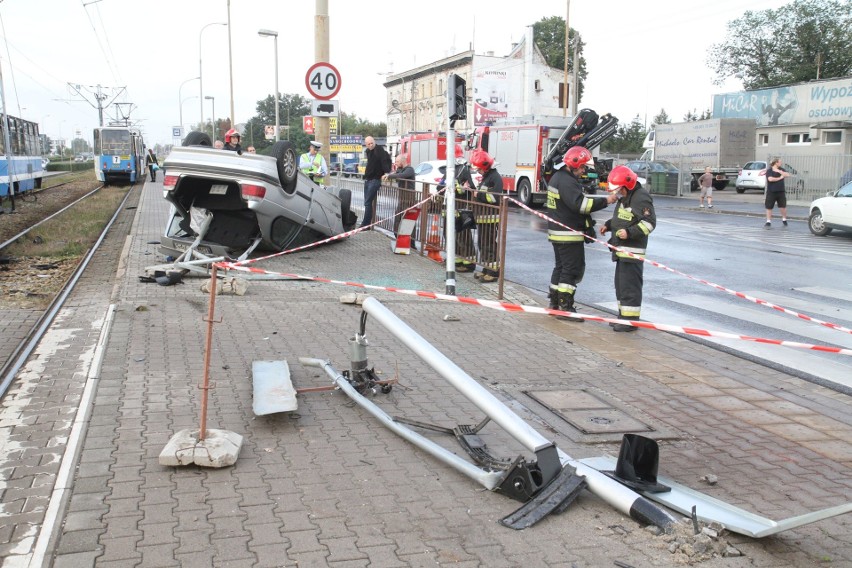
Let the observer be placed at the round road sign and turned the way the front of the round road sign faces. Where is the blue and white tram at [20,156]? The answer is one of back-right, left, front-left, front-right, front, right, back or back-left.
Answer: back-right

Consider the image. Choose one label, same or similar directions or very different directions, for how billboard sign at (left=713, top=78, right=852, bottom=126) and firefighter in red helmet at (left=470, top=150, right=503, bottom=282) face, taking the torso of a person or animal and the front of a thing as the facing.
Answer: same or similar directions

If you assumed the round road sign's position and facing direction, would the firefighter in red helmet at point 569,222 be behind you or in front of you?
in front

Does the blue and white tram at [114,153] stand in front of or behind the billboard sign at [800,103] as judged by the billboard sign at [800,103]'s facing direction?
in front

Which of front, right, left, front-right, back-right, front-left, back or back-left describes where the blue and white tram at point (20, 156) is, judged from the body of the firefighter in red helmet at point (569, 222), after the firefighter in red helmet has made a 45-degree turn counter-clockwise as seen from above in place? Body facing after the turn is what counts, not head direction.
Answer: left

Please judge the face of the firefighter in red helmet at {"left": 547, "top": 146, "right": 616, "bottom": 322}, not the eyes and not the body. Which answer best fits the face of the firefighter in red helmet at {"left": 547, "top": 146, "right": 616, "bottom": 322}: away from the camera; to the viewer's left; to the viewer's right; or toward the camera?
to the viewer's right

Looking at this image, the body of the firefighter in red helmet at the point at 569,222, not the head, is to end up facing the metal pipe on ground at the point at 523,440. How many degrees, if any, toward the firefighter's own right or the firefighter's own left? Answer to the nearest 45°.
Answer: approximately 90° to the firefighter's own right

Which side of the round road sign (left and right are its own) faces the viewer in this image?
front

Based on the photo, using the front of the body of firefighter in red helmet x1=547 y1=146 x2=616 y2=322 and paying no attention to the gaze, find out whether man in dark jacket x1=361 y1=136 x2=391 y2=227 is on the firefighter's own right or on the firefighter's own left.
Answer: on the firefighter's own left

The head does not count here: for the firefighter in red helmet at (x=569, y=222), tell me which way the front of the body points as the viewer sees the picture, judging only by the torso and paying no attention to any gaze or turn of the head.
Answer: to the viewer's right
